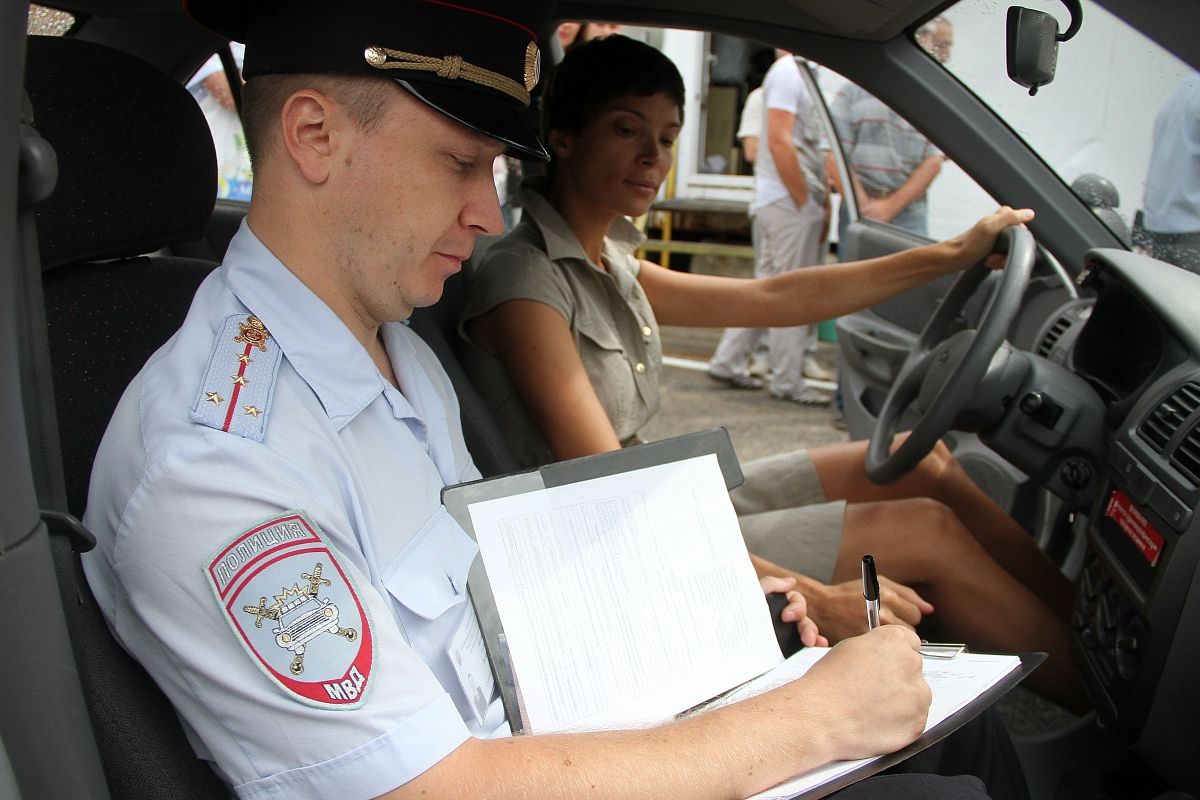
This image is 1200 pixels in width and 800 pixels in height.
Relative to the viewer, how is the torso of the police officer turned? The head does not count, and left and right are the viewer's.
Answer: facing to the right of the viewer
